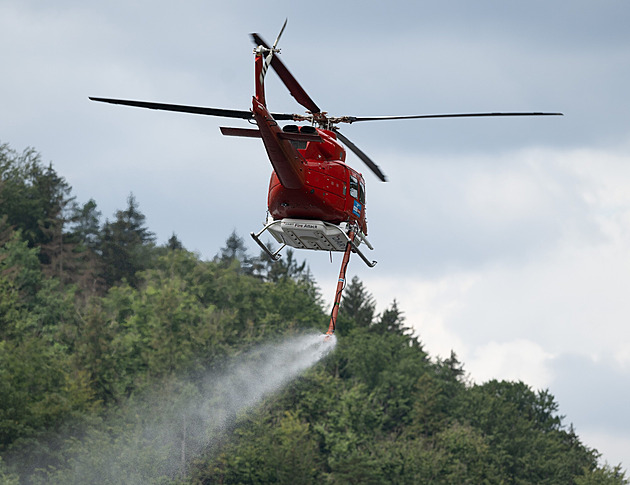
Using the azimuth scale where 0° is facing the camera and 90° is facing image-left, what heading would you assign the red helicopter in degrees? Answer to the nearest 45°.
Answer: approximately 180°
